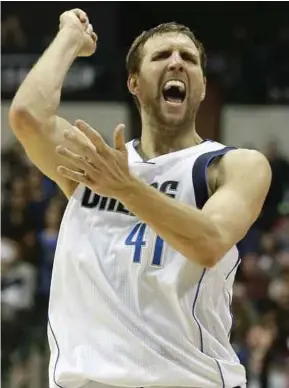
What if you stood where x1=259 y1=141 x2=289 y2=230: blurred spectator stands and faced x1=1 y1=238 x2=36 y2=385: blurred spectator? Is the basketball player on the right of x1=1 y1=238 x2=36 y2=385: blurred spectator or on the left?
left

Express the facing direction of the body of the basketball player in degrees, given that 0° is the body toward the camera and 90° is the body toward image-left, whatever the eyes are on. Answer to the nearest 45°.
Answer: approximately 0°

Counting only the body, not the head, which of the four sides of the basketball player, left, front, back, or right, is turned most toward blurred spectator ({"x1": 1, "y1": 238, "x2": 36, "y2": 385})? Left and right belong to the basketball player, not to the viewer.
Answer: back

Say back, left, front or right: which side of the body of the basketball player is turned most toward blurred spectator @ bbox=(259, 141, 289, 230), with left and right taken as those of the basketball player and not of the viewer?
back

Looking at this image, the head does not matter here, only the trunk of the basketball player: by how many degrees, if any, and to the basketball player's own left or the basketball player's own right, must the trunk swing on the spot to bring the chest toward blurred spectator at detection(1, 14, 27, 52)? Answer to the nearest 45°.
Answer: approximately 180°
